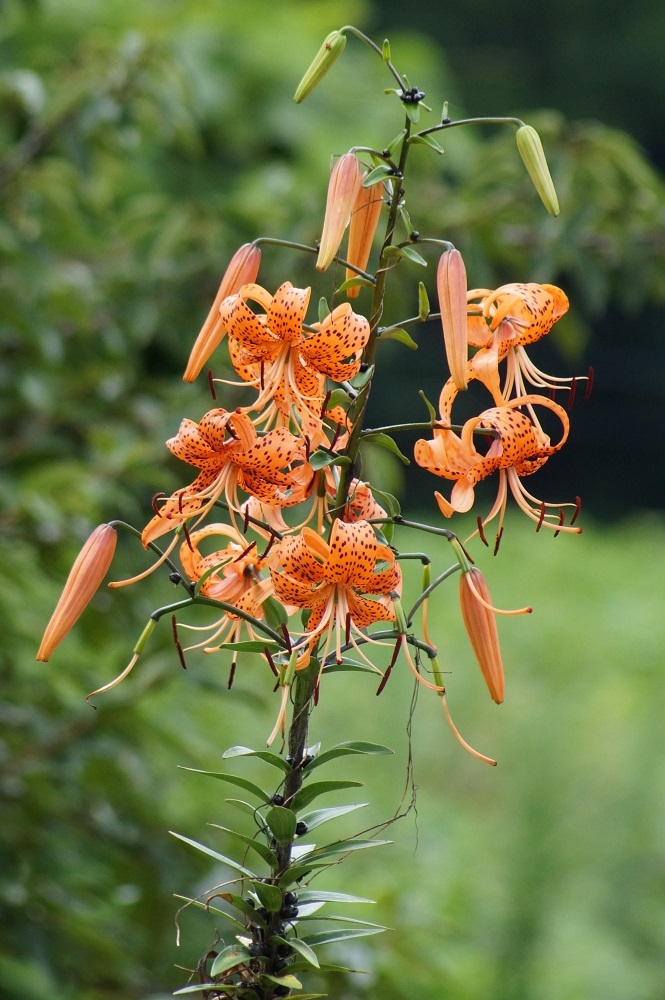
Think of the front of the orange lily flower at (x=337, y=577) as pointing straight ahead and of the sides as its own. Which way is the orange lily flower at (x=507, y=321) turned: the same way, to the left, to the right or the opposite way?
to the left

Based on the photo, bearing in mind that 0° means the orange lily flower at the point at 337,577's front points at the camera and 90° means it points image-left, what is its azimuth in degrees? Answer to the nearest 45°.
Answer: approximately 0°

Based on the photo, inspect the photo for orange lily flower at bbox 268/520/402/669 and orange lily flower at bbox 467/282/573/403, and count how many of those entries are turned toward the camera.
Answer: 1

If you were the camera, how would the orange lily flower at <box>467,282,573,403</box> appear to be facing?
facing to the right of the viewer

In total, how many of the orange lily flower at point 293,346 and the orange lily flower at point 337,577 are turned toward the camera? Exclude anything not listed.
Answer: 2
